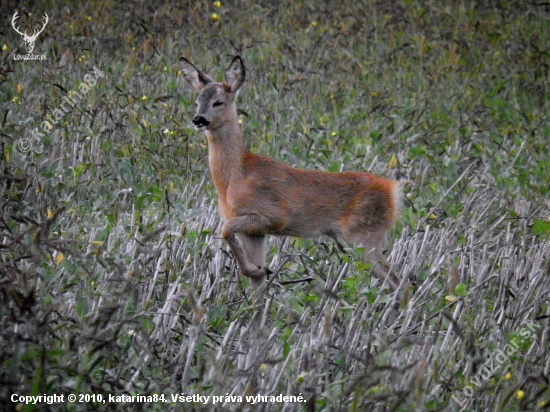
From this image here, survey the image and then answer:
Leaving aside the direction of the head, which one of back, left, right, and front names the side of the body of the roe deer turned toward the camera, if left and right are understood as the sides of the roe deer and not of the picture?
left

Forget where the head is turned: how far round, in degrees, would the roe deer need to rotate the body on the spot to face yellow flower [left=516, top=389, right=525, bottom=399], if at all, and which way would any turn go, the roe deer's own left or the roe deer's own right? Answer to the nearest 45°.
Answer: approximately 90° to the roe deer's own left
